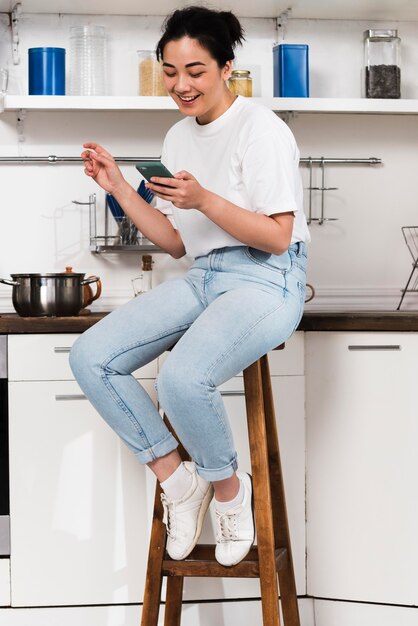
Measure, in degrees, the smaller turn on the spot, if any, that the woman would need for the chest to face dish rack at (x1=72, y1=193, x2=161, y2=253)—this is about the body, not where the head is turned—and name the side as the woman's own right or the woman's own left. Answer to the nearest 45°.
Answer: approximately 135° to the woman's own right

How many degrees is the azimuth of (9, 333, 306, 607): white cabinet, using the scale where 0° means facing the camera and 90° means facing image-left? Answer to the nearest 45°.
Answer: approximately 0°

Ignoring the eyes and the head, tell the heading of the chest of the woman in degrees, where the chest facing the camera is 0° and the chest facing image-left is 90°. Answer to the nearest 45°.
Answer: approximately 45°
